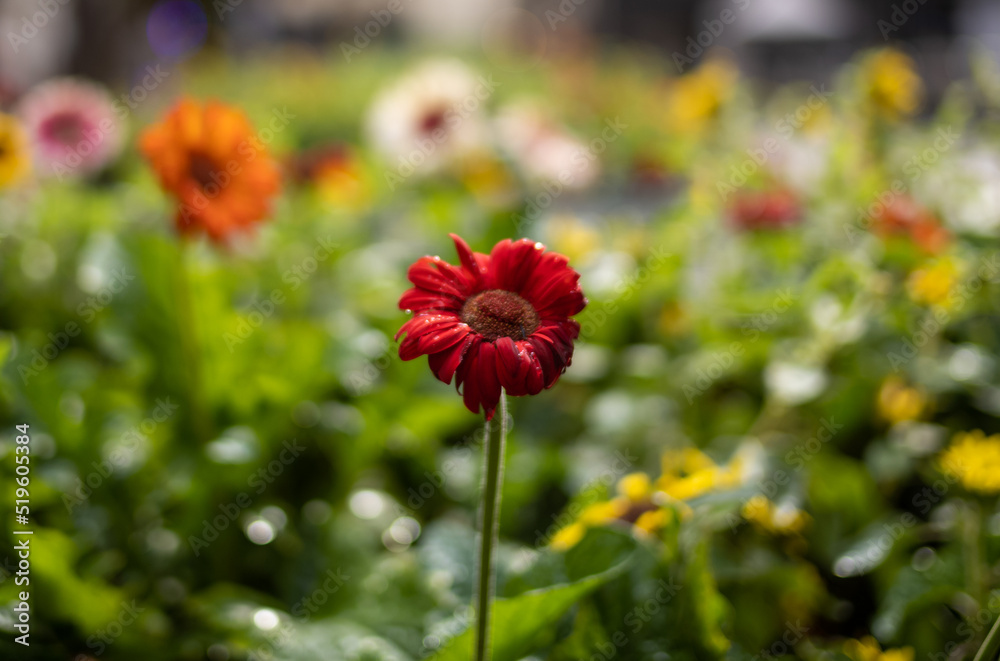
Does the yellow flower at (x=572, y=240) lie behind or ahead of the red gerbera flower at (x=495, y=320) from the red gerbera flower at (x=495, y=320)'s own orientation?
behind

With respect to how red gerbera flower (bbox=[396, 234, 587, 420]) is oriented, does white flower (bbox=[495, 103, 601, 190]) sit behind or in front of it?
behind

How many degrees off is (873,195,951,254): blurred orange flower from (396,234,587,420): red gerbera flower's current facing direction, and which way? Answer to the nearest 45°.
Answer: approximately 135° to its left

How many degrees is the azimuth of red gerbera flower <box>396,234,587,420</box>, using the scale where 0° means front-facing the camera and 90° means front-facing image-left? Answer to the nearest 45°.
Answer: approximately 0°
